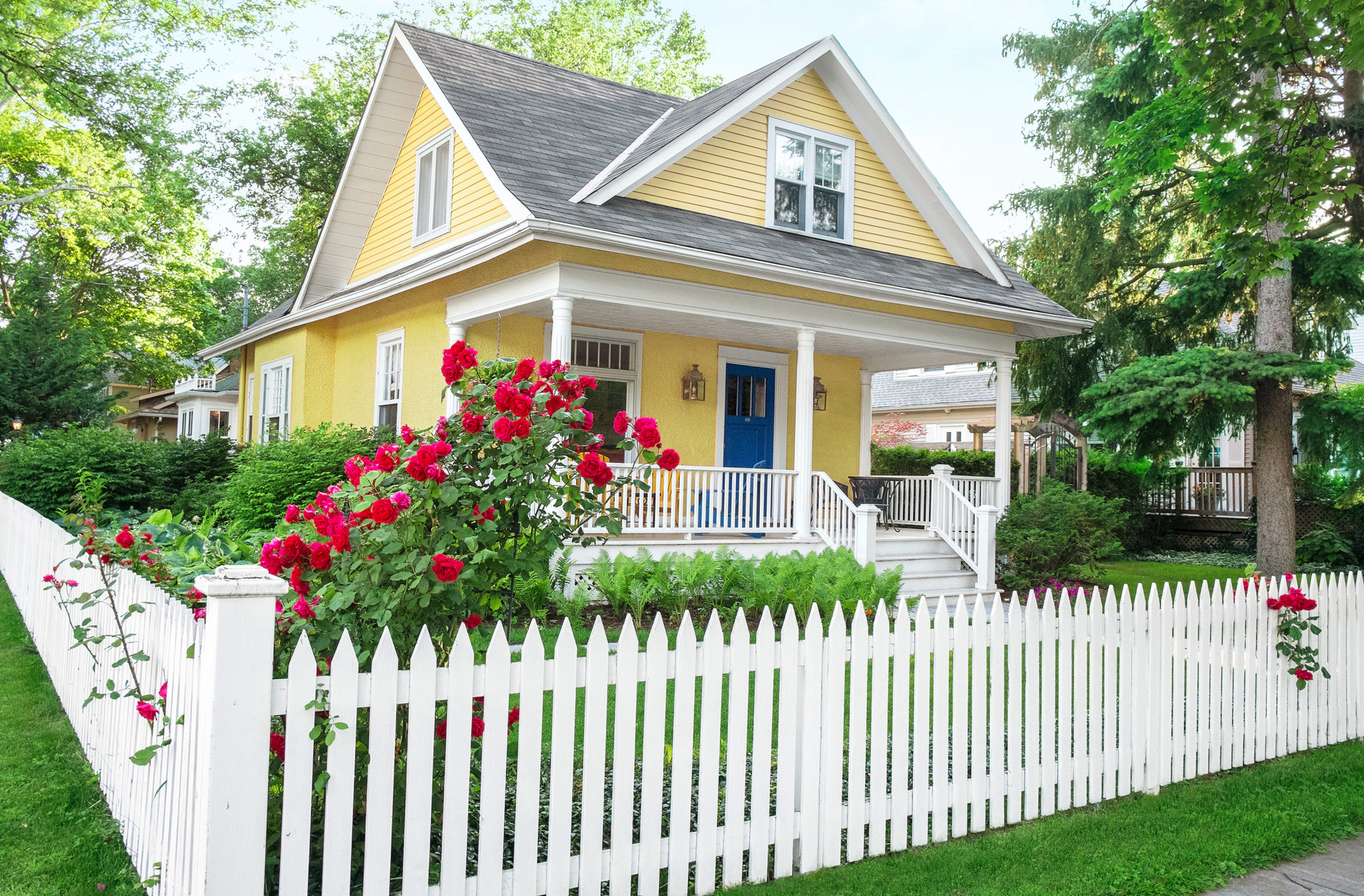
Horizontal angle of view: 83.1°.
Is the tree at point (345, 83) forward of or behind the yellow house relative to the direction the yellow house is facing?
behind

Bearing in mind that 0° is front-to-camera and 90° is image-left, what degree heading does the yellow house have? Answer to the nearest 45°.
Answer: approximately 315°

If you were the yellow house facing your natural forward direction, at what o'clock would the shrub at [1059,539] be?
The shrub is roughly at 11 o'clock from the yellow house.

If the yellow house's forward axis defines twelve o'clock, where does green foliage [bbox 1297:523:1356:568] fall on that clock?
The green foliage is roughly at 10 o'clock from the yellow house.

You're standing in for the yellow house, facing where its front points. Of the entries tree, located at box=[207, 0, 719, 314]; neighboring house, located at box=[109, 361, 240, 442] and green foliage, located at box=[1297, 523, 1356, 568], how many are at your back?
2

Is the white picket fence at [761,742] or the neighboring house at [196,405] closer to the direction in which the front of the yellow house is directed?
the white picket fence

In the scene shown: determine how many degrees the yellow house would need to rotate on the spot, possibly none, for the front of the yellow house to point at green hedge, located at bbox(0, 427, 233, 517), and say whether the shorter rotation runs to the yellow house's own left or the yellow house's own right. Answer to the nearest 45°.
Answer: approximately 135° to the yellow house's own right

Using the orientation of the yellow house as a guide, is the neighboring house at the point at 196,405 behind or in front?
behind

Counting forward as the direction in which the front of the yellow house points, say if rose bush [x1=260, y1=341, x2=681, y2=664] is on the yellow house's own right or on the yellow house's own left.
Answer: on the yellow house's own right
